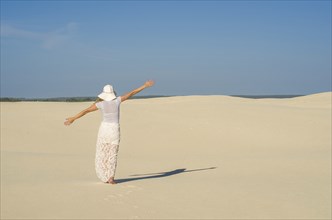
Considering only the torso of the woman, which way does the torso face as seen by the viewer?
away from the camera

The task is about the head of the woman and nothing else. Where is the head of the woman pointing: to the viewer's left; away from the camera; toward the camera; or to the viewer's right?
away from the camera
